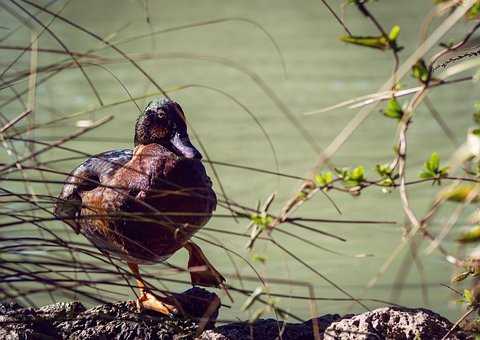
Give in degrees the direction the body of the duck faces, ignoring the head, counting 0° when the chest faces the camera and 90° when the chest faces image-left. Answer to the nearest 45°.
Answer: approximately 315°
